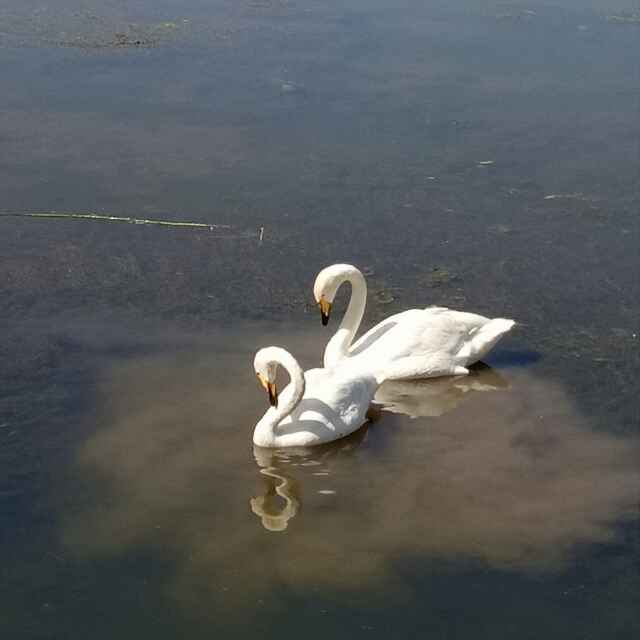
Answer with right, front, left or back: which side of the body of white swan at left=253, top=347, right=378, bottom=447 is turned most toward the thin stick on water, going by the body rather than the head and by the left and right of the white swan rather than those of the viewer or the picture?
right

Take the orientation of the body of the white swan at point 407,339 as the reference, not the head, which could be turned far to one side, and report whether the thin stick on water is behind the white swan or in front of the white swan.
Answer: in front

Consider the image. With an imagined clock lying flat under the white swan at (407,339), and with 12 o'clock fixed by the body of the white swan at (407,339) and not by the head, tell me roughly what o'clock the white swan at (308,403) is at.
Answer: the white swan at (308,403) is roughly at 10 o'clock from the white swan at (407,339).

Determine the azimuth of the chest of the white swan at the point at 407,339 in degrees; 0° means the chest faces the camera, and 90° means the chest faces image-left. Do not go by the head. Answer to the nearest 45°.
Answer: approximately 90°

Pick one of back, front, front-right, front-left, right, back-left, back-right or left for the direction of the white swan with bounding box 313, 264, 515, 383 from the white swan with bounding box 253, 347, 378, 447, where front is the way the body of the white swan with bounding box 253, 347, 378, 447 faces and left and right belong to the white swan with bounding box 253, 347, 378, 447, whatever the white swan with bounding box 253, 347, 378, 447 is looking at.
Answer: back
